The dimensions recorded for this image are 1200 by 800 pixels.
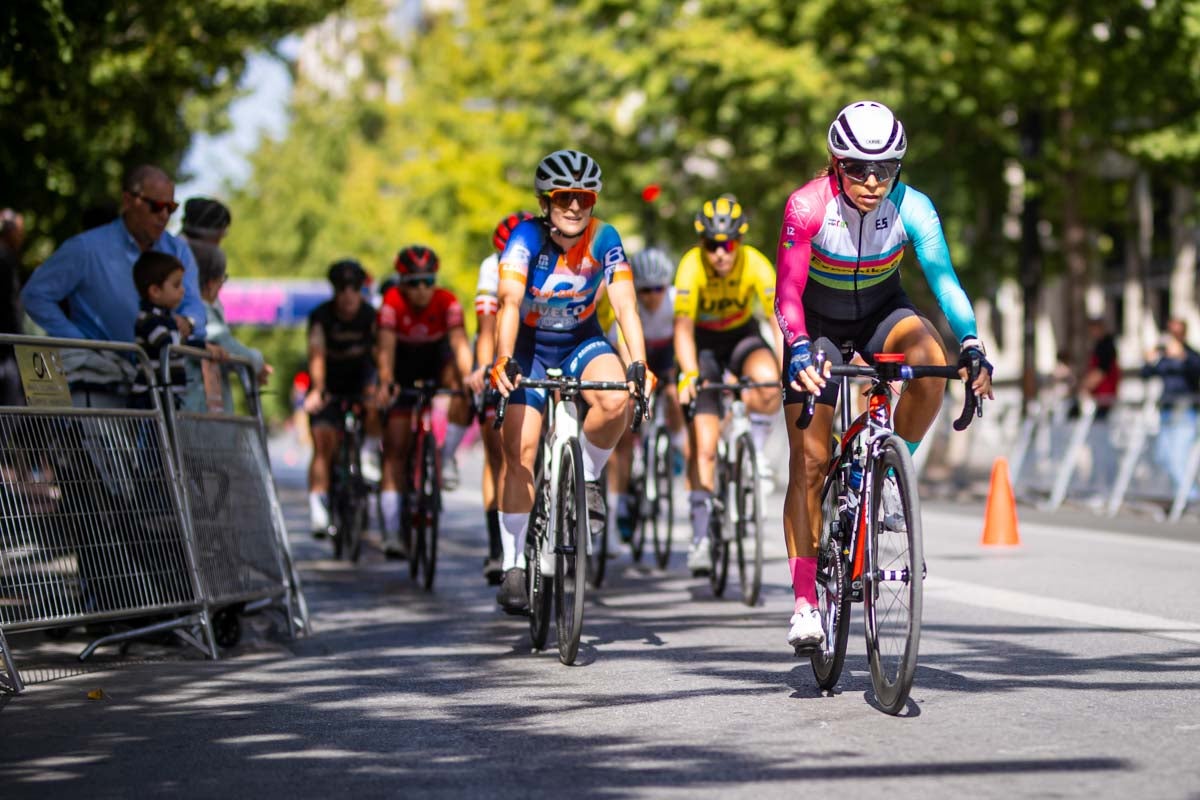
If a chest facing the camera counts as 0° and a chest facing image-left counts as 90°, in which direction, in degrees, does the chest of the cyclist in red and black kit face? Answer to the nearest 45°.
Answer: approximately 0°

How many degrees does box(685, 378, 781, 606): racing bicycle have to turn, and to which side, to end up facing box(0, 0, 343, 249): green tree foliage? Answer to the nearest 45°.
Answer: approximately 135° to its right

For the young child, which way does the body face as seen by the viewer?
to the viewer's right

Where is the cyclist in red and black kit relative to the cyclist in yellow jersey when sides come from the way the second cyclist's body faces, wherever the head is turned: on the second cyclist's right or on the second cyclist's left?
on the second cyclist's right

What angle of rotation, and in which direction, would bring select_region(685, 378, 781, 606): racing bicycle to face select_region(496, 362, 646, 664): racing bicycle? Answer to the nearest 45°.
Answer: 0° — it already faces it

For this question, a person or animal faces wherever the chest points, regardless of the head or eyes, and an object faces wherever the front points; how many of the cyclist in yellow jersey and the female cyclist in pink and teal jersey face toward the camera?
2

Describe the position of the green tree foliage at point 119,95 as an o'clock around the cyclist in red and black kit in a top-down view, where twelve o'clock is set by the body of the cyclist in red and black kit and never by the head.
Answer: The green tree foliage is roughly at 5 o'clock from the cyclist in red and black kit.
